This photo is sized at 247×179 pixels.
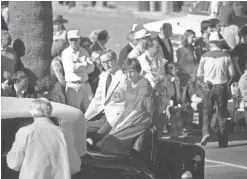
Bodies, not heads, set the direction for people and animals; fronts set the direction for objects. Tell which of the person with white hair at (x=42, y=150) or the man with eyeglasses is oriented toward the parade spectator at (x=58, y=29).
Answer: the person with white hair

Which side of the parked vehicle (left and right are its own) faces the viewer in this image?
left

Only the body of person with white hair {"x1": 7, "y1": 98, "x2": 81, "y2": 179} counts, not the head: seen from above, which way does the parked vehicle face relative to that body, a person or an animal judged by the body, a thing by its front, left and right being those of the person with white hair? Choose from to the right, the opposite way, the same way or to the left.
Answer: to the left

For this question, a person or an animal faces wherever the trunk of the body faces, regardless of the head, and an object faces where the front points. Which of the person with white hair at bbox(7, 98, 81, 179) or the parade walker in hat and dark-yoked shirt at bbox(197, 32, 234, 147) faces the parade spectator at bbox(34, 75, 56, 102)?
the person with white hair

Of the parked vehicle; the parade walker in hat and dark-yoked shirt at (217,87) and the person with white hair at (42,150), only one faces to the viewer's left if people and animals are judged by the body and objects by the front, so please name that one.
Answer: the parked vehicle

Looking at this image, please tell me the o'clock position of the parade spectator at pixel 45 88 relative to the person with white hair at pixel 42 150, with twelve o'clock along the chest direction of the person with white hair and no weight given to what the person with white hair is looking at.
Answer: The parade spectator is roughly at 12 o'clock from the person with white hair.

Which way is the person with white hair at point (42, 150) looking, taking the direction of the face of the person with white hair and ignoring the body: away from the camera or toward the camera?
away from the camera

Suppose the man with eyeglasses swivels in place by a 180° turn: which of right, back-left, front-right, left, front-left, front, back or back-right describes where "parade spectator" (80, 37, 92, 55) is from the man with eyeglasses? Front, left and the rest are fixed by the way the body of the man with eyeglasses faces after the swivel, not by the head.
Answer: front-left

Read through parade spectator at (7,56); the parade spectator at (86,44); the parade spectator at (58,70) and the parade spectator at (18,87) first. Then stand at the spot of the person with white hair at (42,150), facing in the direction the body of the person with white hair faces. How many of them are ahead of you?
4
